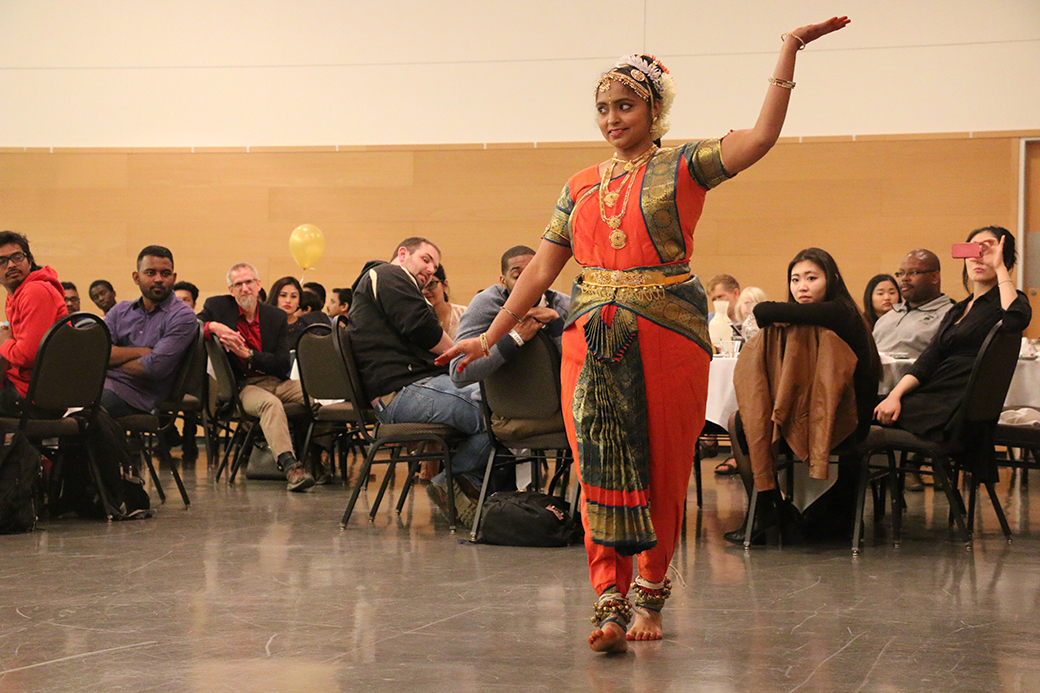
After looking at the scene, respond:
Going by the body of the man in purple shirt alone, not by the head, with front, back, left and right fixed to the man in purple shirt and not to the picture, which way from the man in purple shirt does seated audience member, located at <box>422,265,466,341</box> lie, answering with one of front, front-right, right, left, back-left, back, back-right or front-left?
back-left

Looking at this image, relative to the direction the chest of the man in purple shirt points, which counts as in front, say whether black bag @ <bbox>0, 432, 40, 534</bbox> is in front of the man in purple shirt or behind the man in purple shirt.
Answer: in front

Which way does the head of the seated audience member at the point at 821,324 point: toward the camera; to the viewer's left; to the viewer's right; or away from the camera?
toward the camera

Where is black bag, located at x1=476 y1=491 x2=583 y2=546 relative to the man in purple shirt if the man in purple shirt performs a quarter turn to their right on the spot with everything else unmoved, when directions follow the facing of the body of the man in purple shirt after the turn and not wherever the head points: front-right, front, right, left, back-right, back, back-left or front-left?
back

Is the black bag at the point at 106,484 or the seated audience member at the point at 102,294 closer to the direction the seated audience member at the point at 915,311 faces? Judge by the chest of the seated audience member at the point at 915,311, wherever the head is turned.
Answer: the black bag

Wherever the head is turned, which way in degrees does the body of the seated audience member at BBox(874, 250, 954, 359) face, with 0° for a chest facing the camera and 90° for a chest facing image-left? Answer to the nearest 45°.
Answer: approximately 45°

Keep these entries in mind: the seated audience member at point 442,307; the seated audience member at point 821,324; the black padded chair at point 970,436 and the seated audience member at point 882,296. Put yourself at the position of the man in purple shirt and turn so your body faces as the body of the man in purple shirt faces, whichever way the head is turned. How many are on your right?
0

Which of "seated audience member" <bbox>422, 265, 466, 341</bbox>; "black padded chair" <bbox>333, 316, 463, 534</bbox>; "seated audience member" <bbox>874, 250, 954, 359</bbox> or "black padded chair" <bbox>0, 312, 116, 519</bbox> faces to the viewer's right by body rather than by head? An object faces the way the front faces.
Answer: "black padded chair" <bbox>333, 316, 463, 534</bbox>

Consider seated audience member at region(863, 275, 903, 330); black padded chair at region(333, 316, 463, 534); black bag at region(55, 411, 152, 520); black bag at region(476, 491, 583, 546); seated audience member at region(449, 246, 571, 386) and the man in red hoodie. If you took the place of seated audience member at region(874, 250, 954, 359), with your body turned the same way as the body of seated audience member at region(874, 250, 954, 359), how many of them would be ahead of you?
5

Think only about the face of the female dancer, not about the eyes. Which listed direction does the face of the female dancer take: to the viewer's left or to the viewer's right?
to the viewer's left

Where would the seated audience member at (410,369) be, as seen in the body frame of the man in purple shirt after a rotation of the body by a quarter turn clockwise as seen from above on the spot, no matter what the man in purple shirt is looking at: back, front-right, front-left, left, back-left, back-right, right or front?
back

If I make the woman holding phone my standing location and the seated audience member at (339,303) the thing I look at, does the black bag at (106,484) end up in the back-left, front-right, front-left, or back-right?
front-left

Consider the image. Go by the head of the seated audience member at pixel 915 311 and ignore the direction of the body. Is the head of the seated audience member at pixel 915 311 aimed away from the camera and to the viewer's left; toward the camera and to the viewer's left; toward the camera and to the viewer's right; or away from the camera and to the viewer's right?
toward the camera and to the viewer's left

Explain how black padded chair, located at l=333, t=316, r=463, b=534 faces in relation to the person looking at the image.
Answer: facing to the right of the viewer

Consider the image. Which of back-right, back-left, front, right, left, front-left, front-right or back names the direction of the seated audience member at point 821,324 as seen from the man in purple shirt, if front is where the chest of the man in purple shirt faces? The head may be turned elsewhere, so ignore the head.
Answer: left
